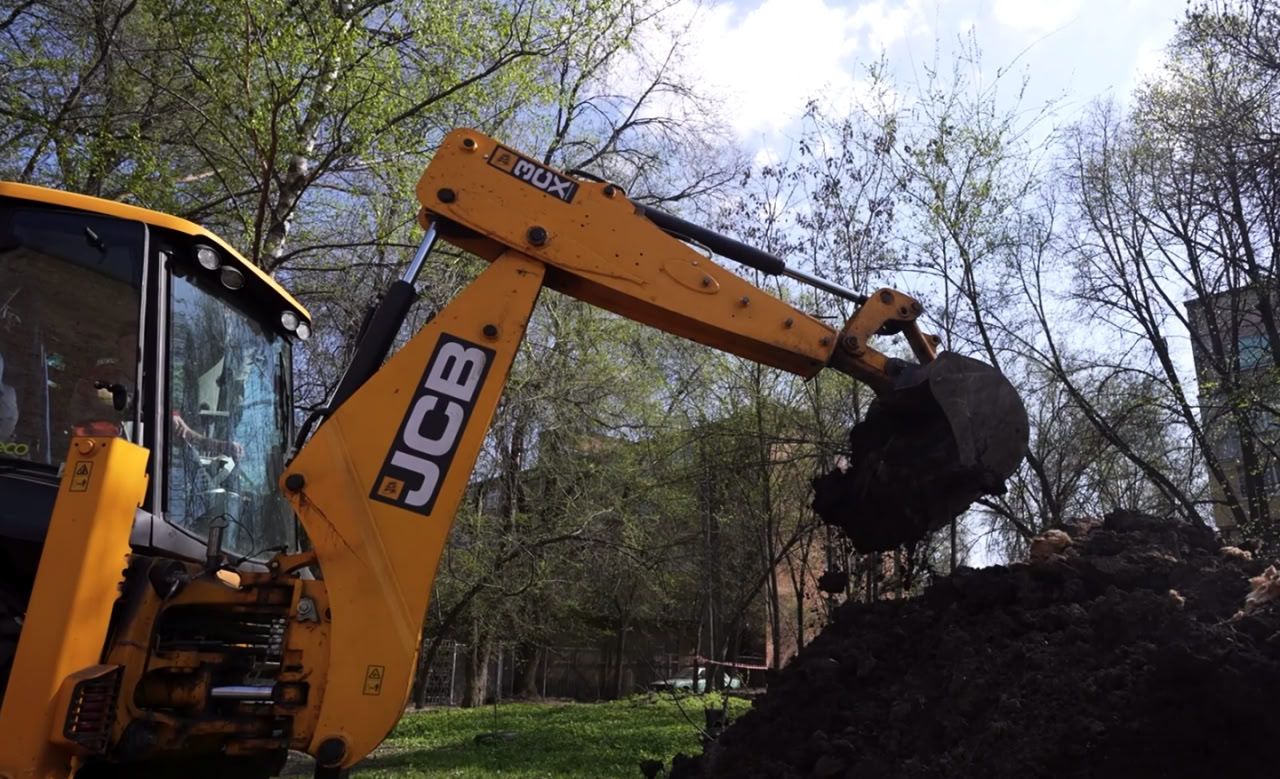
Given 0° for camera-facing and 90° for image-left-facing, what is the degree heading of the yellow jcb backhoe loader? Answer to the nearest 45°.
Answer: approximately 135°

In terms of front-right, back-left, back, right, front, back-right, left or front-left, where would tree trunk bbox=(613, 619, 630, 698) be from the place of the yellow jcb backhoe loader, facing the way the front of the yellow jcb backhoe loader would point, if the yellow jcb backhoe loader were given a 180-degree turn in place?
back-left

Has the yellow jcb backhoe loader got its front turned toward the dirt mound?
no

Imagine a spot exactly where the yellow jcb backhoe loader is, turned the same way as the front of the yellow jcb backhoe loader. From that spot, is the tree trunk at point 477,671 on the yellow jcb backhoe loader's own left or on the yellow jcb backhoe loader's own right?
on the yellow jcb backhoe loader's own right

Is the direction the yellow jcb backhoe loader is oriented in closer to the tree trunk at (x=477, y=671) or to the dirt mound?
the tree trunk
